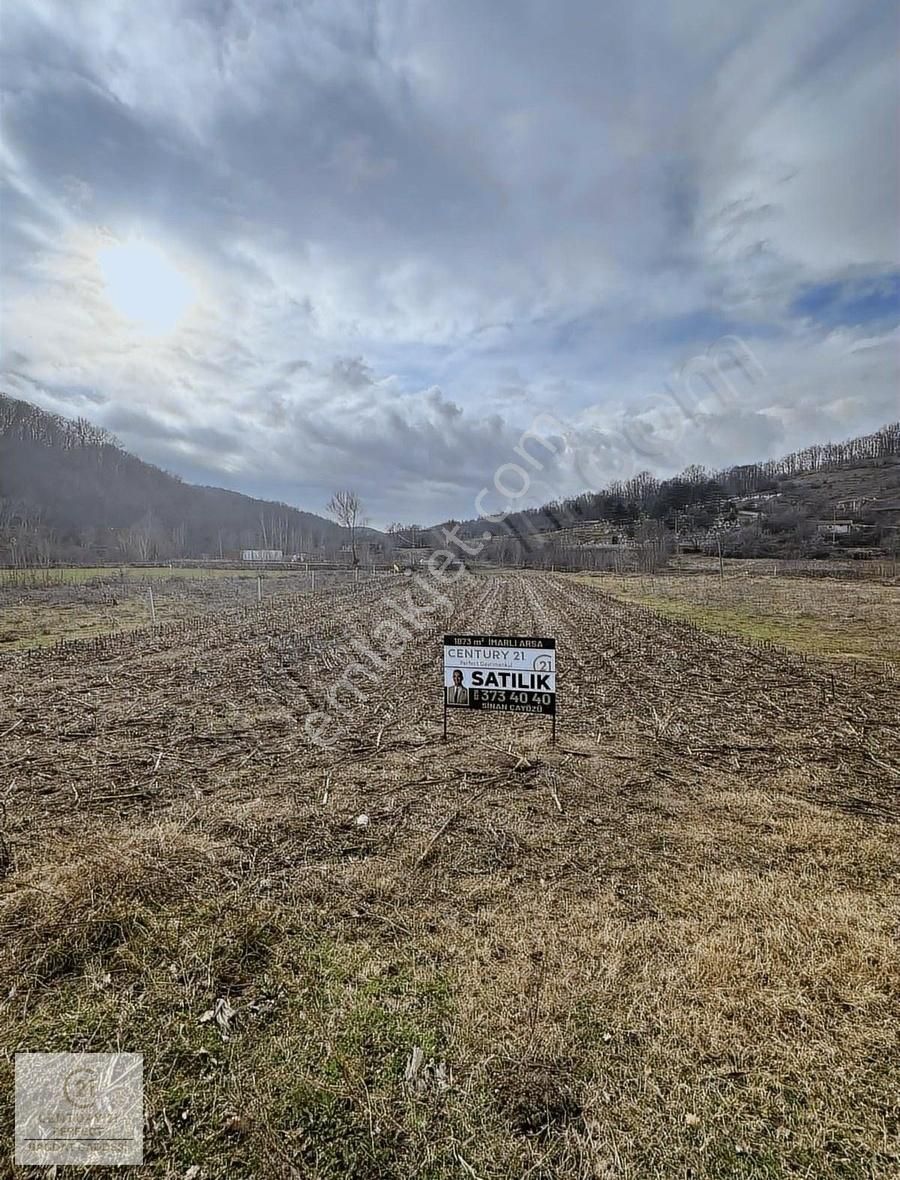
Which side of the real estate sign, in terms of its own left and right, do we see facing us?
front
